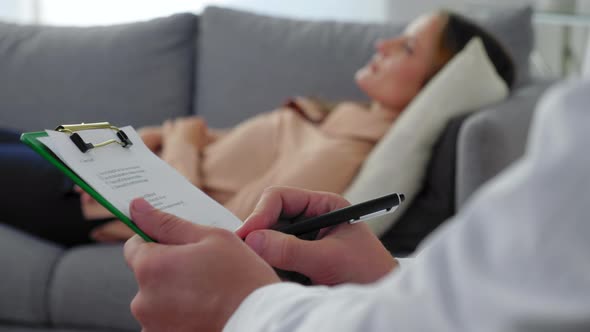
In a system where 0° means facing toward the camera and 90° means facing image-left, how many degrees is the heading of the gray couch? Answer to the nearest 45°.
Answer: approximately 0°
